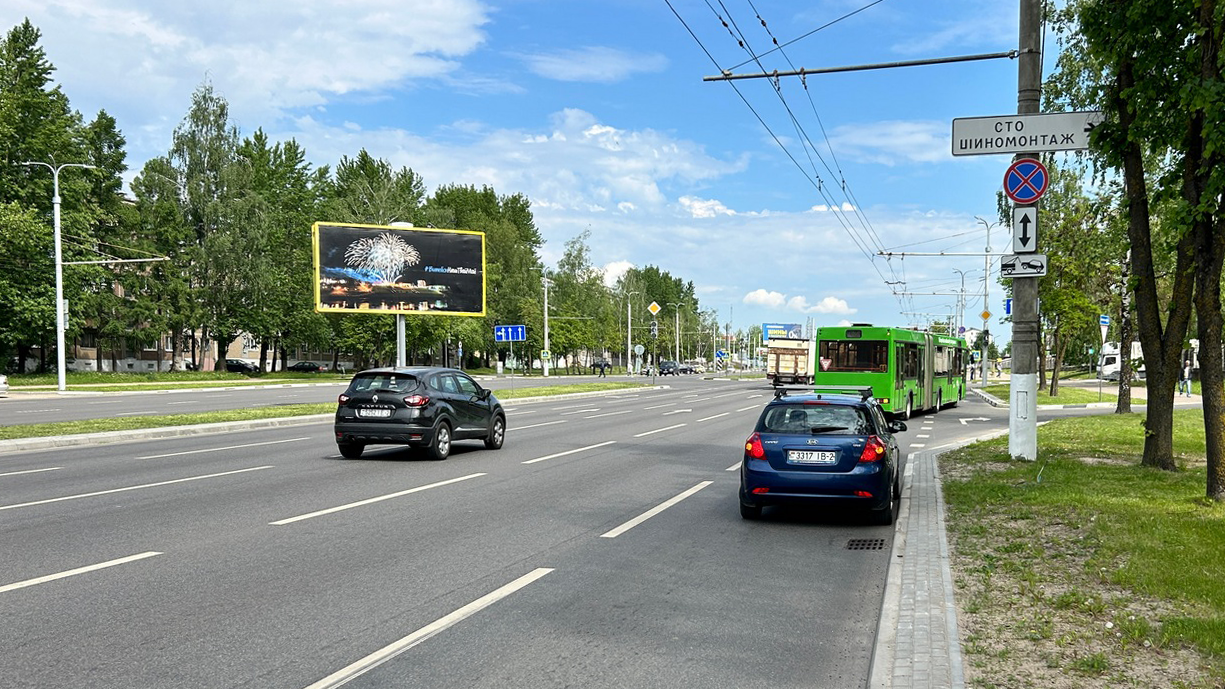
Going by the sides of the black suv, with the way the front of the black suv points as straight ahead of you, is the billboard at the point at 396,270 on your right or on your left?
on your left

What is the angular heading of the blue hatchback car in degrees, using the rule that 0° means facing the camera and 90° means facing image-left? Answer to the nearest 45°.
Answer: approximately 180°

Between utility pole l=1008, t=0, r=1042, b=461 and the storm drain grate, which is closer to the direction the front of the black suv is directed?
the utility pole

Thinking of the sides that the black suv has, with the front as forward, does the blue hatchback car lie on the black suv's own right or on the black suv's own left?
on the black suv's own right

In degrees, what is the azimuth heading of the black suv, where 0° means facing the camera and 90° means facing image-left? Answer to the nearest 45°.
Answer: approximately 225°

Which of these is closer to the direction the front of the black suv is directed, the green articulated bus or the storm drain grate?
the green articulated bus

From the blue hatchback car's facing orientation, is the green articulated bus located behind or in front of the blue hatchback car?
in front

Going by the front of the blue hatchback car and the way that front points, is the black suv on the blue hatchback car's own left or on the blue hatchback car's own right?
on the blue hatchback car's own left

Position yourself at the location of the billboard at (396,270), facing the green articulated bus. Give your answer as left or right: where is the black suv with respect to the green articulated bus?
right

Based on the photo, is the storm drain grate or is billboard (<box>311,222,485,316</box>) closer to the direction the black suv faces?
the billboard
